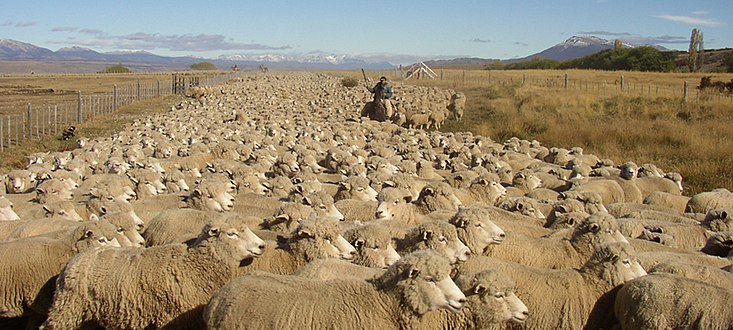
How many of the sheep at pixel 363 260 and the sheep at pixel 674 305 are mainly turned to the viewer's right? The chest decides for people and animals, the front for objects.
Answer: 2

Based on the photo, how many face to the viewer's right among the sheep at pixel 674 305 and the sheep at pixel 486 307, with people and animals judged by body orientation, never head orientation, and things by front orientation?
2

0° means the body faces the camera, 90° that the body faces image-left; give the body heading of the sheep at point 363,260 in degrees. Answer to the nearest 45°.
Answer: approximately 270°

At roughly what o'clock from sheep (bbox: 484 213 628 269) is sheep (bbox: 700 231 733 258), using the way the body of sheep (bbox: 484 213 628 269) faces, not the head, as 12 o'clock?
sheep (bbox: 700 231 733 258) is roughly at 11 o'clock from sheep (bbox: 484 213 628 269).

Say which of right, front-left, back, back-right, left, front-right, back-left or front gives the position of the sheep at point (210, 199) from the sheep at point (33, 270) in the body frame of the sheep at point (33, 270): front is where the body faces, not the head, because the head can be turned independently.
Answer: front-left

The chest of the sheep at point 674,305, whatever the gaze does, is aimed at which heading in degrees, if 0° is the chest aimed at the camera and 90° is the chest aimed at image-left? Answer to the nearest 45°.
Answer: approximately 270°

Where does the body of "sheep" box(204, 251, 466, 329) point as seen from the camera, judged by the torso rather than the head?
to the viewer's right

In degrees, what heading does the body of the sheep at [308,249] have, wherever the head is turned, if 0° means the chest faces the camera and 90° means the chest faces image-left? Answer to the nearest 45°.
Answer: approximately 270°

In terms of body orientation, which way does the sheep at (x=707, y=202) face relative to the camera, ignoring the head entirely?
to the viewer's right

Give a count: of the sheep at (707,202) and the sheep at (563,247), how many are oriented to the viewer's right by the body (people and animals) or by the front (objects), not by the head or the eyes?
2

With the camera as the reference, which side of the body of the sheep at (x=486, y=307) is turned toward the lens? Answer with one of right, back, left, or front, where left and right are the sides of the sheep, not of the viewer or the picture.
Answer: right

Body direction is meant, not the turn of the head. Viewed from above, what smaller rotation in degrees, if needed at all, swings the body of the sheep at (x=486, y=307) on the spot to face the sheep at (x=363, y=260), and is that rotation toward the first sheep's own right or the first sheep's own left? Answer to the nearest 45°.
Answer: approximately 135° to the first sheep's own left

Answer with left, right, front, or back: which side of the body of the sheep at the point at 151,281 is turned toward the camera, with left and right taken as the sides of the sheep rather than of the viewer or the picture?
right

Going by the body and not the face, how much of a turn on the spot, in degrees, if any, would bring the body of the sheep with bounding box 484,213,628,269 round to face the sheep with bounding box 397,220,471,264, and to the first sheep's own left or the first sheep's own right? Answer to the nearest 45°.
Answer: approximately 135° to the first sheep's own right
